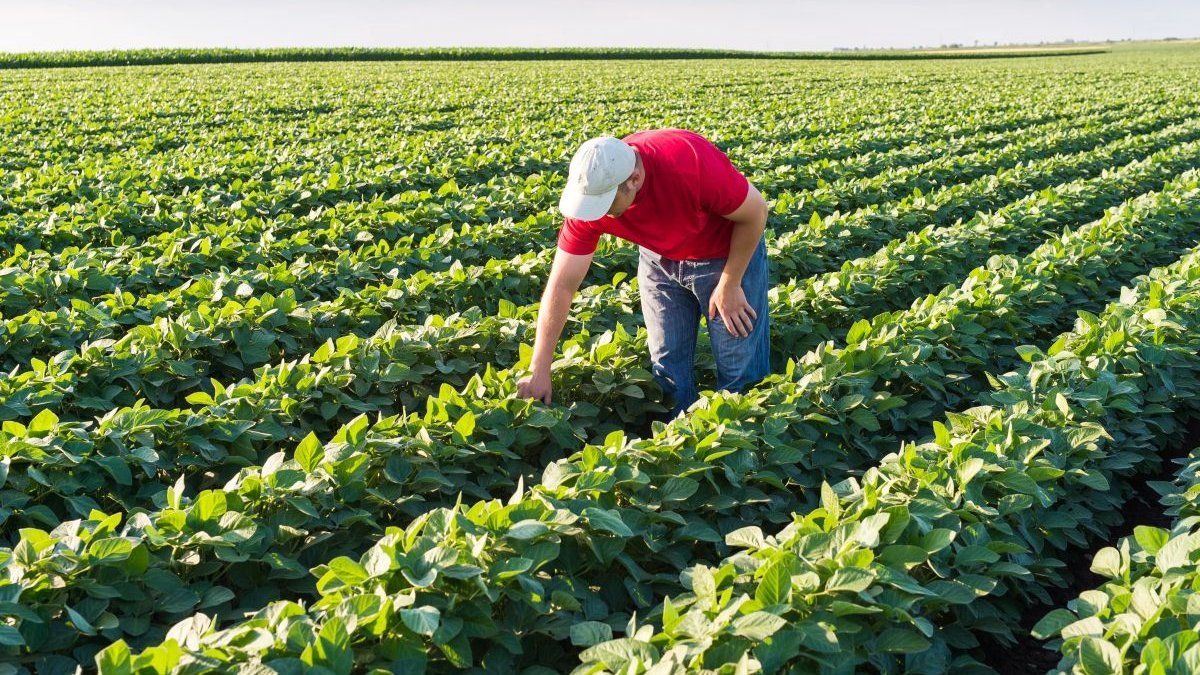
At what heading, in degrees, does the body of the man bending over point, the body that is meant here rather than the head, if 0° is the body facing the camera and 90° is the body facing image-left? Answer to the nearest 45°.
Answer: approximately 45°

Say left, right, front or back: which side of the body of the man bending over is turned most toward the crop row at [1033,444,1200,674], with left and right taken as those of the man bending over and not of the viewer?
left

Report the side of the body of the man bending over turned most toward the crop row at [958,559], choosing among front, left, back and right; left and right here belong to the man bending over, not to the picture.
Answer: left
